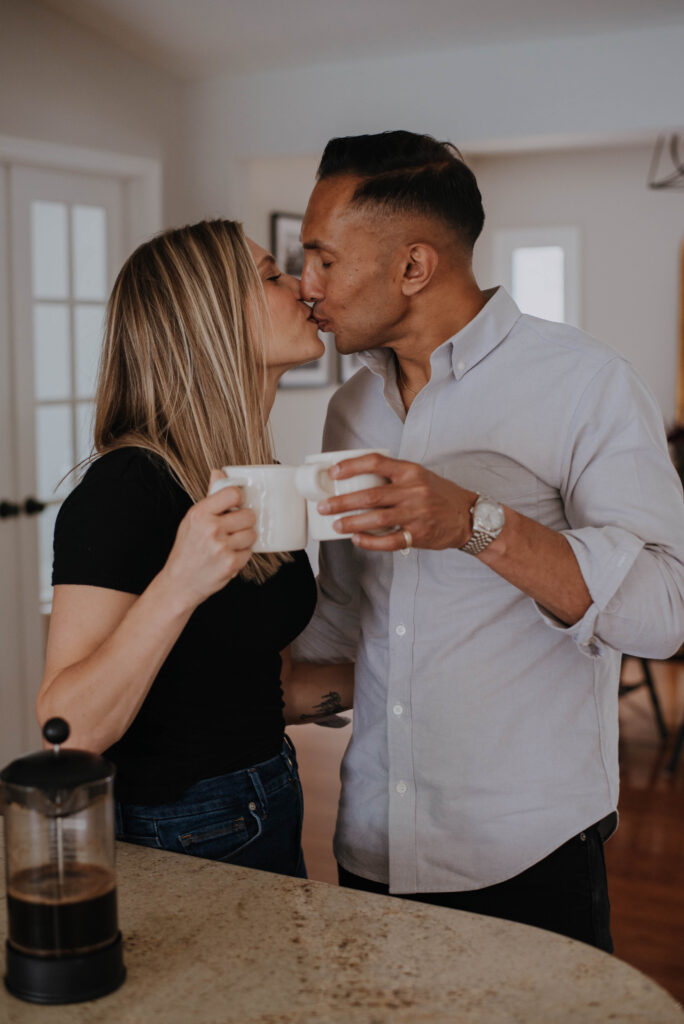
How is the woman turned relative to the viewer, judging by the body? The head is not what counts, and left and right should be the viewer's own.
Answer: facing to the right of the viewer

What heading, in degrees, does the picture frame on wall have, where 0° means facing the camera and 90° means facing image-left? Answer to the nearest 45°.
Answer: approximately 0°

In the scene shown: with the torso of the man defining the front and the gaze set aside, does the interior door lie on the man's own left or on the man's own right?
on the man's own right

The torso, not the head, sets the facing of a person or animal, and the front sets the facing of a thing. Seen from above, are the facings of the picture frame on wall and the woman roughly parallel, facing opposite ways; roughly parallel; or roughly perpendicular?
roughly perpendicular

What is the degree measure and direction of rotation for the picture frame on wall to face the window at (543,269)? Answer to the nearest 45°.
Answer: approximately 135° to its left

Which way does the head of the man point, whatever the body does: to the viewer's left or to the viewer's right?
to the viewer's left

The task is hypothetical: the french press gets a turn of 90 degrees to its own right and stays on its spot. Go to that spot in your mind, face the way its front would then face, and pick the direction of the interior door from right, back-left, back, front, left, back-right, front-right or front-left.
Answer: right

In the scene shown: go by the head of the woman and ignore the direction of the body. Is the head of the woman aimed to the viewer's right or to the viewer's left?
to the viewer's right
